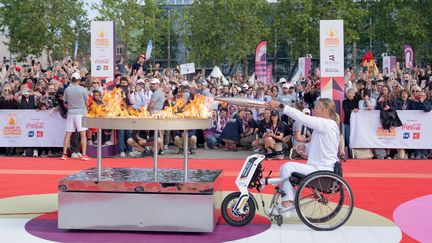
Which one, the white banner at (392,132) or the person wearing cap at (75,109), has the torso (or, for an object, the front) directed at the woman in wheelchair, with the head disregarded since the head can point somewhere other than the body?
the white banner

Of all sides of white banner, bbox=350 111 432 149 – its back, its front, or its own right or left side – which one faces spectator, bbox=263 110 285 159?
right

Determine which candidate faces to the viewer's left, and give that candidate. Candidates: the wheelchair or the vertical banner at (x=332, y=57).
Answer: the wheelchair

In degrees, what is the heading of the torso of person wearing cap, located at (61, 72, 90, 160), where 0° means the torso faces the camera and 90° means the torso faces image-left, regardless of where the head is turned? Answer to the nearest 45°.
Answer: approximately 180°

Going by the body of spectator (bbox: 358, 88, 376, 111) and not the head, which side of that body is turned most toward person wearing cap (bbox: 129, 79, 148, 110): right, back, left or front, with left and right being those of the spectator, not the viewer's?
right

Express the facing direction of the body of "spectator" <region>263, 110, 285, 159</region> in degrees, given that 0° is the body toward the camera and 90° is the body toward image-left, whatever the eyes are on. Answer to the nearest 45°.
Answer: approximately 0°

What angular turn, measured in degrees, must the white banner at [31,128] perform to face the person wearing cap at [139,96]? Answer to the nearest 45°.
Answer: approximately 90° to its left

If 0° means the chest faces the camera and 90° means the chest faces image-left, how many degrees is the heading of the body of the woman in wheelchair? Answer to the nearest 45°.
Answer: approximately 90°

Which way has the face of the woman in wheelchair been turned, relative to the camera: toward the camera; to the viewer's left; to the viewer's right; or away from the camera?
to the viewer's left
